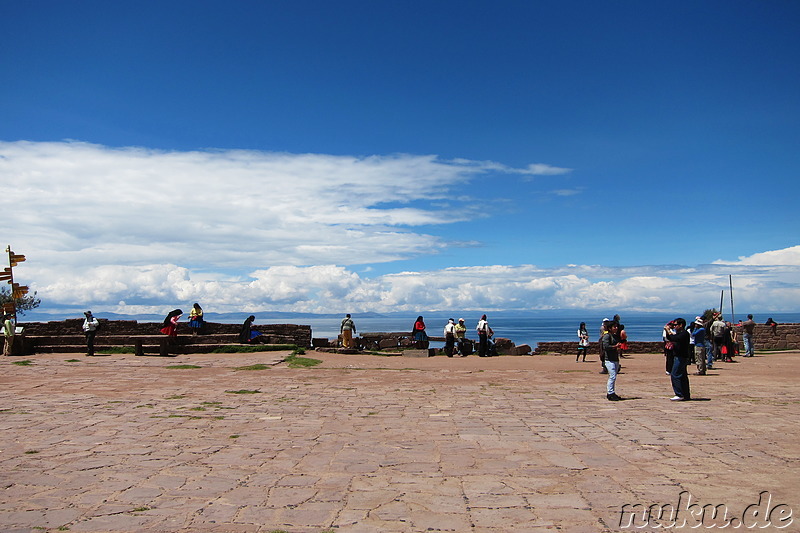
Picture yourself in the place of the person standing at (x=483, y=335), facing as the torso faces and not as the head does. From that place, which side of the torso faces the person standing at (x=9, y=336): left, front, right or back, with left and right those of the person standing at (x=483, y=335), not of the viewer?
left

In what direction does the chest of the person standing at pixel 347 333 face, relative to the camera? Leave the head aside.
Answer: away from the camera

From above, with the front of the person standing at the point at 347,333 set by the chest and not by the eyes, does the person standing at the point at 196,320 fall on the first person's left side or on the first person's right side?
on the first person's left side

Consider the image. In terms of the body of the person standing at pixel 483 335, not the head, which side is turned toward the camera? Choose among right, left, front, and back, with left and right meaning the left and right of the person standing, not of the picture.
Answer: back

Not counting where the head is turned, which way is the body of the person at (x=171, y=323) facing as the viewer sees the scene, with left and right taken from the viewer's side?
facing to the right of the viewer

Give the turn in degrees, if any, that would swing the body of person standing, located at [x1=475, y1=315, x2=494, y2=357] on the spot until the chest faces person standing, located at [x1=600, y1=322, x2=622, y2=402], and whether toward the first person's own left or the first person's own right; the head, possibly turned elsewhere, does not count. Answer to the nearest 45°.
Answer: approximately 180°

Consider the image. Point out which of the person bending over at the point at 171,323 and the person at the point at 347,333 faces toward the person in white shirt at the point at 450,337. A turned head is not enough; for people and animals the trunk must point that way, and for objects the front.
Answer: the person bending over at the point at 171,323
